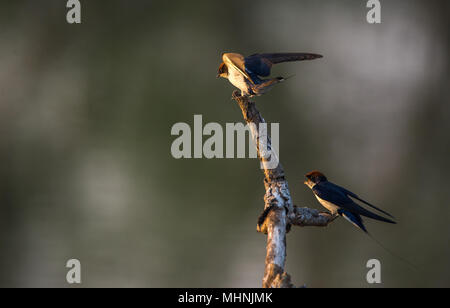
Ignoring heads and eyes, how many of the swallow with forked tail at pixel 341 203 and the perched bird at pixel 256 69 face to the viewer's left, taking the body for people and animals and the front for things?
2

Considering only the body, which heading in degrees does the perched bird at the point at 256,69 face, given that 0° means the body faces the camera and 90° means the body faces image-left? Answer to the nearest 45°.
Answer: approximately 90°

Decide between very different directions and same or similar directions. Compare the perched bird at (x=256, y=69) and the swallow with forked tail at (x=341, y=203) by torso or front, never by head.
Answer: same or similar directions

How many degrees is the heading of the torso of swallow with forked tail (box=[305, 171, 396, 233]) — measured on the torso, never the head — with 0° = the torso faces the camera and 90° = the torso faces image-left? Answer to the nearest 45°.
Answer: approximately 90°
